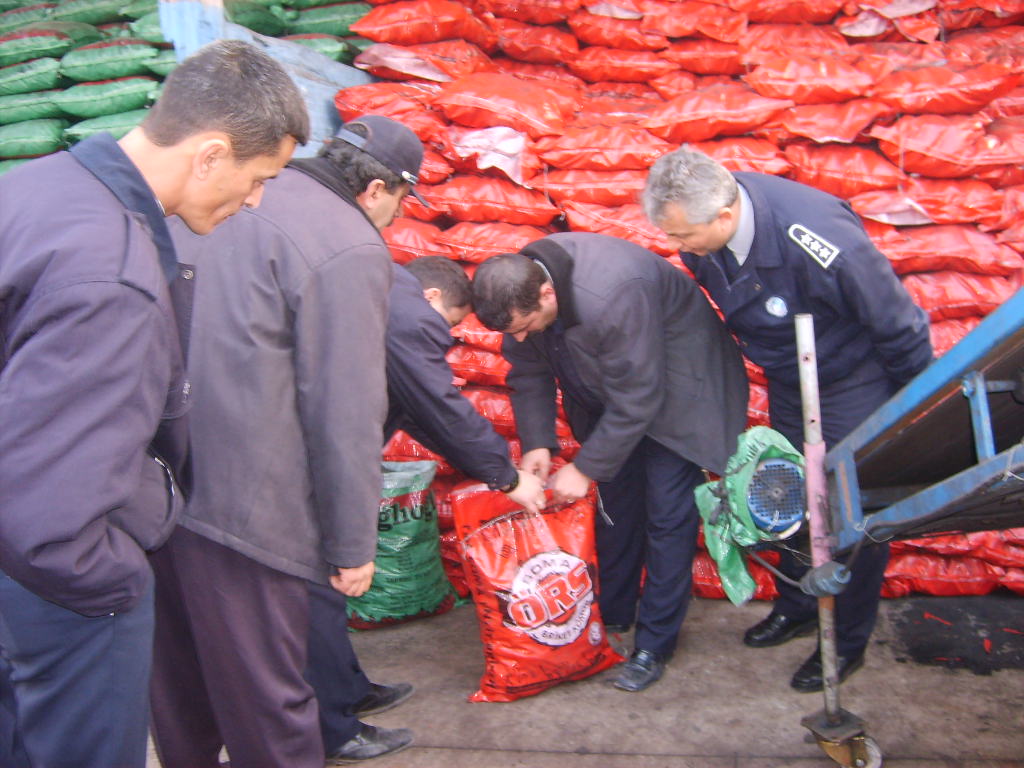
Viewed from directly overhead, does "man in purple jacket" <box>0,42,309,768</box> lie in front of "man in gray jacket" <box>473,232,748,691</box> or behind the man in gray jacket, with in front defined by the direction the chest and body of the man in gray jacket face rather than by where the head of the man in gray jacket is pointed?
in front

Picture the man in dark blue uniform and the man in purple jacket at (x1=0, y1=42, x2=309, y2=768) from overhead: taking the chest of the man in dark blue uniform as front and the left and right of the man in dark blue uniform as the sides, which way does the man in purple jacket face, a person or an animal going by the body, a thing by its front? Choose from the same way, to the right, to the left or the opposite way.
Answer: the opposite way

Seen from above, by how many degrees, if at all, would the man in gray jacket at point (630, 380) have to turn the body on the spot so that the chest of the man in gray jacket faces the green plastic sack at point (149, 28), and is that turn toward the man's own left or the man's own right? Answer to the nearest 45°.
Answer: approximately 90° to the man's own right

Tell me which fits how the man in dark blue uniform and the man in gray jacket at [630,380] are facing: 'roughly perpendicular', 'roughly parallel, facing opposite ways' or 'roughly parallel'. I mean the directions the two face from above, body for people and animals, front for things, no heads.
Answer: roughly parallel

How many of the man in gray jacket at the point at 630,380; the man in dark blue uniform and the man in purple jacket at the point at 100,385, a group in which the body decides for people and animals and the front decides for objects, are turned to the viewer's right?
1

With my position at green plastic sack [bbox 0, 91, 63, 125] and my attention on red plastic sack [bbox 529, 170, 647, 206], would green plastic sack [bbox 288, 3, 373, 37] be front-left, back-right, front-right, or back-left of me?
front-left

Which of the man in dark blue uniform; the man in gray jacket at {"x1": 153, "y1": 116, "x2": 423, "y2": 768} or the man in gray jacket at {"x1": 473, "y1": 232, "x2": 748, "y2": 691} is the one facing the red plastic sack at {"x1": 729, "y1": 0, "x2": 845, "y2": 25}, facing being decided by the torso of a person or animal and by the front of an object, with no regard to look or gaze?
the man in gray jacket at {"x1": 153, "y1": 116, "x2": 423, "y2": 768}

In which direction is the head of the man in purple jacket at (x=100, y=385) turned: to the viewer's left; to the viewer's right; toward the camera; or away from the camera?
to the viewer's right

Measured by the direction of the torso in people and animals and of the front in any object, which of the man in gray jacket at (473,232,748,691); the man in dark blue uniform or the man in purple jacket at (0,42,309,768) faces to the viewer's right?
the man in purple jacket

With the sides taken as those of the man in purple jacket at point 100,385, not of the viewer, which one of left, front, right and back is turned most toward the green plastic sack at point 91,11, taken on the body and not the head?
left

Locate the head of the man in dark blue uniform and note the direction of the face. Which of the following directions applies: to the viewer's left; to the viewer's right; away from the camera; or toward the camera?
to the viewer's left

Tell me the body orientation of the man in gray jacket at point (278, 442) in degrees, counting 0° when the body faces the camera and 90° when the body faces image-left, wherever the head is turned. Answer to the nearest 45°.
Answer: approximately 225°

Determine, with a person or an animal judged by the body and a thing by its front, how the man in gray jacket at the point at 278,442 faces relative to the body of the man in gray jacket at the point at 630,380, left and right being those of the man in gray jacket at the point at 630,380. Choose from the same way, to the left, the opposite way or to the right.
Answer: the opposite way

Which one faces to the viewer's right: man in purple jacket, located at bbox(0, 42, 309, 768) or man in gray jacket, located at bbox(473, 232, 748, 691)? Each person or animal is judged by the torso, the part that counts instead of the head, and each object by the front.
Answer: the man in purple jacket

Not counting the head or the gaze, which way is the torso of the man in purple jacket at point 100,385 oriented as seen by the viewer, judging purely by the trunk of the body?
to the viewer's right
